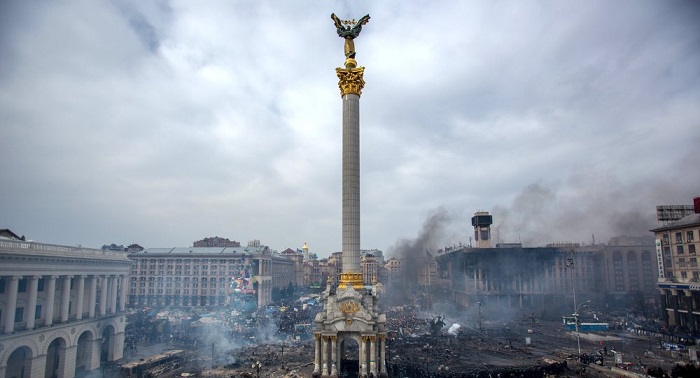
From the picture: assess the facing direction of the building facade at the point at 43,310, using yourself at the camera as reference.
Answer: facing the viewer and to the right of the viewer
